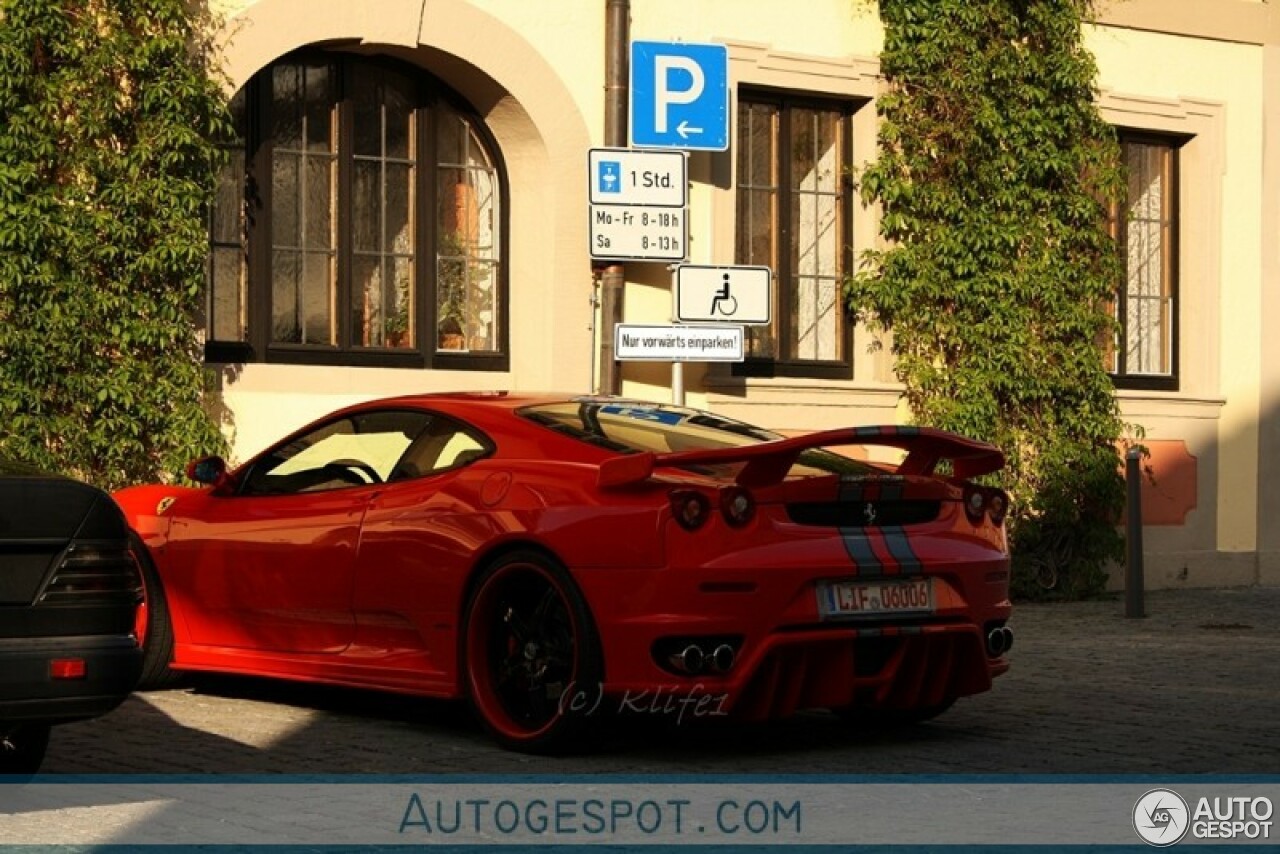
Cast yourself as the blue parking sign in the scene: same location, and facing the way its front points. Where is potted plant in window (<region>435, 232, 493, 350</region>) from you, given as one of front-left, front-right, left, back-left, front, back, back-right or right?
right

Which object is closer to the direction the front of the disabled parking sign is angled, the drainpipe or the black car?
the black car

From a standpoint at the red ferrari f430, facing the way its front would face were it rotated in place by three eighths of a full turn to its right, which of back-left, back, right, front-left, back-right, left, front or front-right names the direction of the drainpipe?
left

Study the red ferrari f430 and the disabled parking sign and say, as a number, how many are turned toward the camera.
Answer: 1

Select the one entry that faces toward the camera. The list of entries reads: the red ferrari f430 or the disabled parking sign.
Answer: the disabled parking sign

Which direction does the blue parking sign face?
toward the camera

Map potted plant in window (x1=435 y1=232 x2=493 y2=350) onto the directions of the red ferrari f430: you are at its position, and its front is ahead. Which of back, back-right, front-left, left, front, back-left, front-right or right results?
front-right

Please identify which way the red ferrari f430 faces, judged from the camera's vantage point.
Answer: facing away from the viewer and to the left of the viewer

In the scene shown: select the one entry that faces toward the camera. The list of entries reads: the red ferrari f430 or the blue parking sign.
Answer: the blue parking sign

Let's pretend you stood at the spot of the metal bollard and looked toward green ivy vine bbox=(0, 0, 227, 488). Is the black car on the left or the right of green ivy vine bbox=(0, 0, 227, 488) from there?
left

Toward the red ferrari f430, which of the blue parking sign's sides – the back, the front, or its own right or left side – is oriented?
front

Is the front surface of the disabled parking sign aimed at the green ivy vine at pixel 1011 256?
no

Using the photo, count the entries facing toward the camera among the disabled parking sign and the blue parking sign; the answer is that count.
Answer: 2

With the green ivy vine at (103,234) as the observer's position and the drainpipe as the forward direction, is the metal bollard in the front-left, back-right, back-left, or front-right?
front-right

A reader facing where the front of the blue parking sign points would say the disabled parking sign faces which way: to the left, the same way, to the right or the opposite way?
the same way

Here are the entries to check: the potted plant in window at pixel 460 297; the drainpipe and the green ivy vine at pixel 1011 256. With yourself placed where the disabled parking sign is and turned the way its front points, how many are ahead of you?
0
